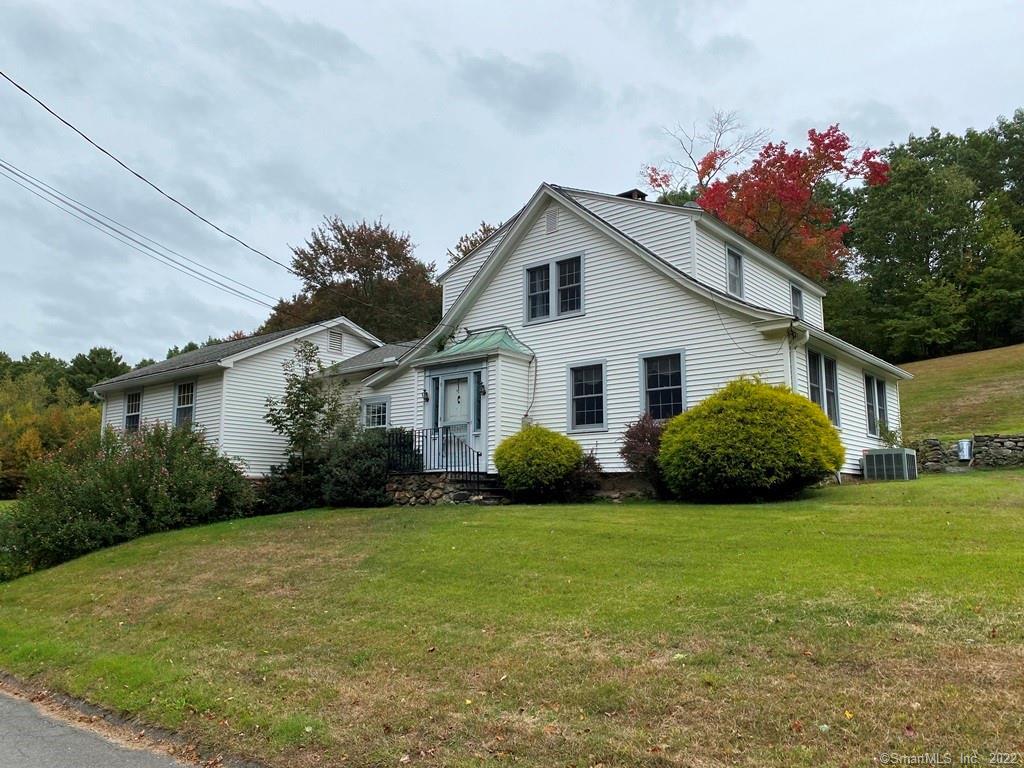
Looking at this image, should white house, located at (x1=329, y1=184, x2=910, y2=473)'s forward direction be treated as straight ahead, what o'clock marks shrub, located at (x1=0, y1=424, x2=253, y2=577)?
The shrub is roughly at 1 o'clock from the white house.

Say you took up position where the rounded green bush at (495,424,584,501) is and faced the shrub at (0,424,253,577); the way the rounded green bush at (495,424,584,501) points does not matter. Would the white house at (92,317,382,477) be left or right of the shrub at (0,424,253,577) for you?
right

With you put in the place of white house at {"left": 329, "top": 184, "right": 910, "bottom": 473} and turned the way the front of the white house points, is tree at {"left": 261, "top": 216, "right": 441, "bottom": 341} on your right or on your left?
on your right

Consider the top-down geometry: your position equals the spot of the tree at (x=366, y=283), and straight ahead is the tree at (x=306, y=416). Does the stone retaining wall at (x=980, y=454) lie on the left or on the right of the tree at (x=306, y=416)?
left

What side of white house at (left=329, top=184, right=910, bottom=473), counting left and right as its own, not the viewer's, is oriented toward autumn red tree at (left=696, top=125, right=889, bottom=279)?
back

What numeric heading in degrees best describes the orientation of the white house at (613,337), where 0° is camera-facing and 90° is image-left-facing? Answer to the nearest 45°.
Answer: approximately 45°

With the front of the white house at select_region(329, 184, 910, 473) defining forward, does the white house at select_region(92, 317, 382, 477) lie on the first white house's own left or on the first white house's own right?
on the first white house's own right

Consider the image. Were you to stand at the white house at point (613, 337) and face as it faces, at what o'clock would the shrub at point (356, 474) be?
The shrub is roughly at 1 o'clock from the white house.

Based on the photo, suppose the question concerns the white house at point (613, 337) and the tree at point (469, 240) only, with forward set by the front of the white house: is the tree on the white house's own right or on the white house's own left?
on the white house's own right

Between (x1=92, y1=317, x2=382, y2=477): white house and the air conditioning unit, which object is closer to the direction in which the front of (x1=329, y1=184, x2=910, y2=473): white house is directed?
the white house
